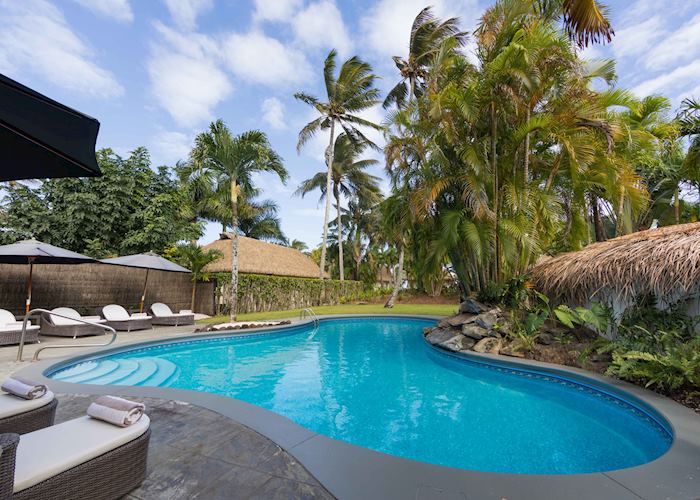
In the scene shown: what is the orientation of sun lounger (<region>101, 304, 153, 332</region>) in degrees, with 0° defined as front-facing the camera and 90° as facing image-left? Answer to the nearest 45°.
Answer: approximately 315°

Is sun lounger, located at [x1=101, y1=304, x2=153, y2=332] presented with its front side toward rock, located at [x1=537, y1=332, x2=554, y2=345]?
yes

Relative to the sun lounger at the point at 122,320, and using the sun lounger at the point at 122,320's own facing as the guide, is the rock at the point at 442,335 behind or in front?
in front

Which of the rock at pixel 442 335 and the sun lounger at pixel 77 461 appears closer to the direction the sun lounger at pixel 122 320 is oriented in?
the rock

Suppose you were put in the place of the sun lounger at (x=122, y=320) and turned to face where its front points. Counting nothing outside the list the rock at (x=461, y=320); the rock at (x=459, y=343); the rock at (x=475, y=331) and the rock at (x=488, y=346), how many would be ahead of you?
4

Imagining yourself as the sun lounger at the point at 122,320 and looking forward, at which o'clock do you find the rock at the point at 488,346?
The rock is roughly at 12 o'clock from the sun lounger.

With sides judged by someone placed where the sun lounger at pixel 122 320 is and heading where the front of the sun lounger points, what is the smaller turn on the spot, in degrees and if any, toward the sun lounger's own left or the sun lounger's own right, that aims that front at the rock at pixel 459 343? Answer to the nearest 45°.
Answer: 0° — it already faces it

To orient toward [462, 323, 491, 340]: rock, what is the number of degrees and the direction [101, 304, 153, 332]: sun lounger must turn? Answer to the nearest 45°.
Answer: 0° — it already faces it

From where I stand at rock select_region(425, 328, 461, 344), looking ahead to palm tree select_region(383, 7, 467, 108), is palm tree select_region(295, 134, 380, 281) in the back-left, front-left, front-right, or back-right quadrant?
front-left
